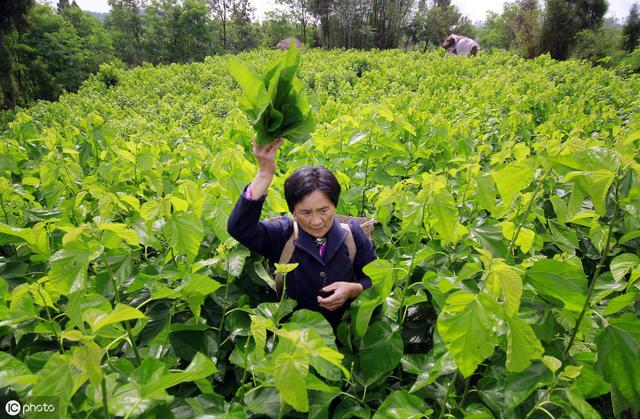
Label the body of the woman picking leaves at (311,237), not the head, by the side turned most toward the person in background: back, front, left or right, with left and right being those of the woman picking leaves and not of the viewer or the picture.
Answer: back

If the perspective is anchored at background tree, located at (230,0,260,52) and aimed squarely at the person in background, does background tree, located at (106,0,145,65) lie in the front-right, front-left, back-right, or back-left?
back-right

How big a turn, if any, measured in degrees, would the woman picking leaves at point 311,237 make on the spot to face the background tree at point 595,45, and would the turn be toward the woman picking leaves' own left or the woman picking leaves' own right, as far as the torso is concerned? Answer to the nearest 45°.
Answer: approximately 135° to the woman picking leaves' own left

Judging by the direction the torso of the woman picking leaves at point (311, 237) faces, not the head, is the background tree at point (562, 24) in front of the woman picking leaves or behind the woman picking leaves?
behind

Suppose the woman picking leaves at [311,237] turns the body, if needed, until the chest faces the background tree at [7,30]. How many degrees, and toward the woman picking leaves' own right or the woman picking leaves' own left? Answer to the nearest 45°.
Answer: approximately 135° to the woman picking leaves' own right

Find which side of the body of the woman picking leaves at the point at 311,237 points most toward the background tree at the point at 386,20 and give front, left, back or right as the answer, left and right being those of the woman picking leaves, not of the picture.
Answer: back

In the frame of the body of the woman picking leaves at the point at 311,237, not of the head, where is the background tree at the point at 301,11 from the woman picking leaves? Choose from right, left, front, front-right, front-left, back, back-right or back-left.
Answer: back

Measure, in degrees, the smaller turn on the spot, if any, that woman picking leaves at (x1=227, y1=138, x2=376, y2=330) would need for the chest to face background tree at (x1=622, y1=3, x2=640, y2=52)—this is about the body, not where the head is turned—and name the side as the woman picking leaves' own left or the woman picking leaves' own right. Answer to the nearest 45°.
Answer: approximately 135° to the woman picking leaves' own left

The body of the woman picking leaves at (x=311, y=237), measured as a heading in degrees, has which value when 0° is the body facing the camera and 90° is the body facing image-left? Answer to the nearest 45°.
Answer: approximately 0°

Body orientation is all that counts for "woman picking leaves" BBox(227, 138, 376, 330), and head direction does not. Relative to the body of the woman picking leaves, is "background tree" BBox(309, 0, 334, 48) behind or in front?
behind

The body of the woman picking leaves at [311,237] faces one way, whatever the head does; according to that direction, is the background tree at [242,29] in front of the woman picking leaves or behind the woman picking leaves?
behind

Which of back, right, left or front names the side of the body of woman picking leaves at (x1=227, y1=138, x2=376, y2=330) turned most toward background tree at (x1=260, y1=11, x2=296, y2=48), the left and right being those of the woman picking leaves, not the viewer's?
back
